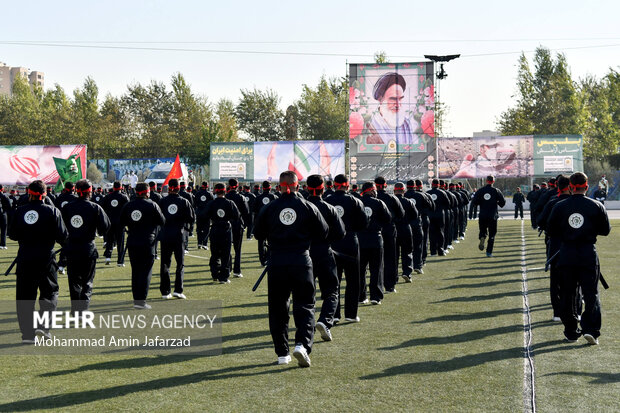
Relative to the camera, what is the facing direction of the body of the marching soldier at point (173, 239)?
away from the camera

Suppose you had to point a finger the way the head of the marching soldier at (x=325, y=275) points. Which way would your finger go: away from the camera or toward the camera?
away from the camera

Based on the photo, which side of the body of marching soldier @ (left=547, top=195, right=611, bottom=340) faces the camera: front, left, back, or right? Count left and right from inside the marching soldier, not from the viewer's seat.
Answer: back

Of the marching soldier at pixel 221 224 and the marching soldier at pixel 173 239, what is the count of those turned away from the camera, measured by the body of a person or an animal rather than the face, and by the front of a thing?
2

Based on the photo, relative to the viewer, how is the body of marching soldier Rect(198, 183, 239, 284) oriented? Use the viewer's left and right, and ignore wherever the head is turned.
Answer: facing away from the viewer

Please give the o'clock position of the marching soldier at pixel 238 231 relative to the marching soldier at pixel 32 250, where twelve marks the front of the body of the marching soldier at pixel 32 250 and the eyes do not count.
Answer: the marching soldier at pixel 238 231 is roughly at 1 o'clock from the marching soldier at pixel 32 250.

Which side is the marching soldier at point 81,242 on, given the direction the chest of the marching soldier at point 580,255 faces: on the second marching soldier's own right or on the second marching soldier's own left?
on the second marching soldier's own left

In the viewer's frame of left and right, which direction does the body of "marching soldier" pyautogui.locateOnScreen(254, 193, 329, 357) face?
facing away from the viewer

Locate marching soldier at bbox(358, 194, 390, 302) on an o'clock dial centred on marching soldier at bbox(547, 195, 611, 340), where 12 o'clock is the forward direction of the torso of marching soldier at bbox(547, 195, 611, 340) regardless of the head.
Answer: marching soldier at bbox(358, 194, 390, 302) is roughly at 10 o'clock from marching soldier at bbox(547, 195, 611, 340).
